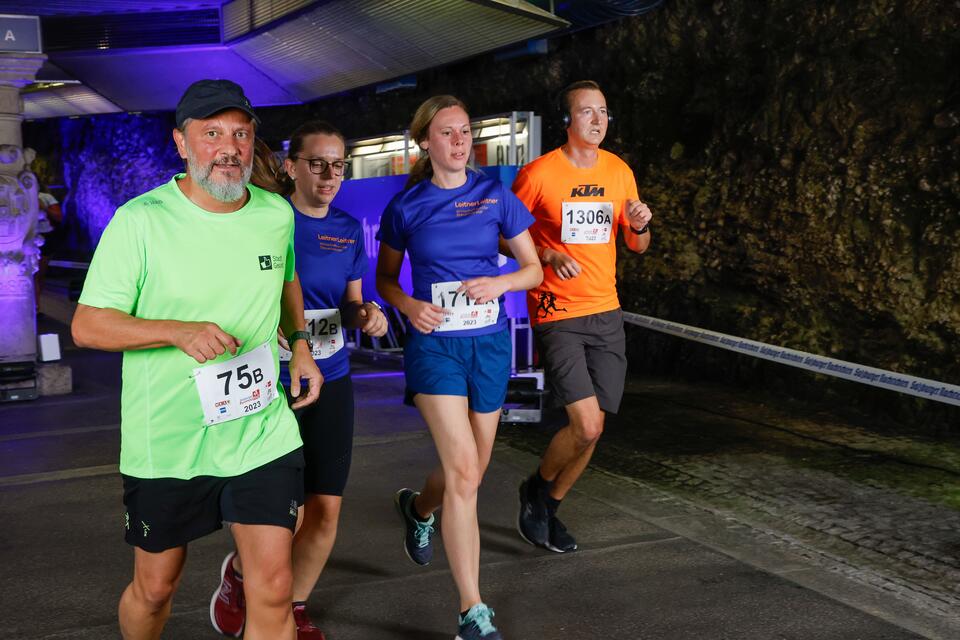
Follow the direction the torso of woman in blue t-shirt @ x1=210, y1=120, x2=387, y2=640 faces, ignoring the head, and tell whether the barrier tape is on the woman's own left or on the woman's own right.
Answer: on the woman's own left

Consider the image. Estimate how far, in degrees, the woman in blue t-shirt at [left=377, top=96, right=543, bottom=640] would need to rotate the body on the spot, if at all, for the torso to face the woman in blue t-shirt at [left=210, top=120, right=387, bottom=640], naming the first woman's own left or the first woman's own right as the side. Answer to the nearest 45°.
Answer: approximately 135° to the first woman's own right

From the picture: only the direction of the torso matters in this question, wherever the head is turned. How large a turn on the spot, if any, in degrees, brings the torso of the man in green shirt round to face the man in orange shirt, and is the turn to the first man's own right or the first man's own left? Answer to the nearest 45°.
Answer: approximately 90° to the first man's own left

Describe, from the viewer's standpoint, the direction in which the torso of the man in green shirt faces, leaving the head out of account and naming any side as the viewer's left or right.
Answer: facing the viewer and to the right of the viewer

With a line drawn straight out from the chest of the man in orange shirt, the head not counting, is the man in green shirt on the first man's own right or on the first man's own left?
on the first man's own right

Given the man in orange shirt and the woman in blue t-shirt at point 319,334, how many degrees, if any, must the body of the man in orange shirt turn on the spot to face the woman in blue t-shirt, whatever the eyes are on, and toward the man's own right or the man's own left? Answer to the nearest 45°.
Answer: approximately 90° to the man's own right

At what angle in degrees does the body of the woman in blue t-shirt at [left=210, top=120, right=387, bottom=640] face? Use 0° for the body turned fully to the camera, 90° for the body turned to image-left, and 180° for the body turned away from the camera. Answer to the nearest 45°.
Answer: approximately 315°

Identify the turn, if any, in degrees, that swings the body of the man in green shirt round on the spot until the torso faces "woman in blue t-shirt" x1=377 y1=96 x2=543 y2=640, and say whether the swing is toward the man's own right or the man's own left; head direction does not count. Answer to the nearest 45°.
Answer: approximately 90° to the man's own left

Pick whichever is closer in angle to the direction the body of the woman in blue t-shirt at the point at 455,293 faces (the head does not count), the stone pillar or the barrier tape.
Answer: the barrier tape

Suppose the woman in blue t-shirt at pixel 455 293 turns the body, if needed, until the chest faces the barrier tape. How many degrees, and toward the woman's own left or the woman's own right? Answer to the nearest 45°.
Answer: approximately 90° to the woman's own left
